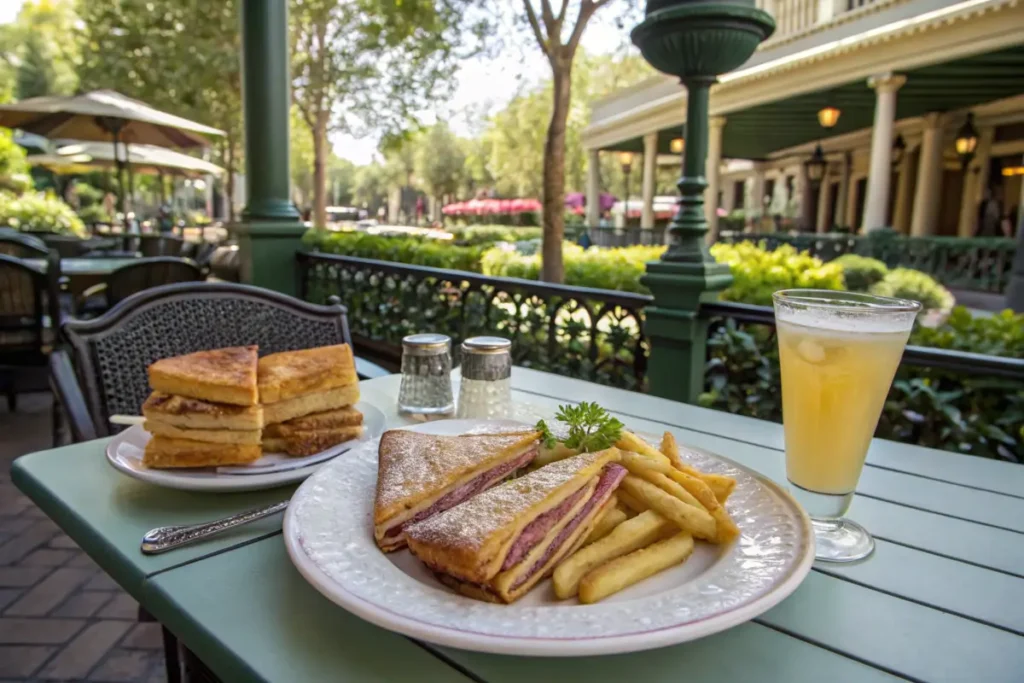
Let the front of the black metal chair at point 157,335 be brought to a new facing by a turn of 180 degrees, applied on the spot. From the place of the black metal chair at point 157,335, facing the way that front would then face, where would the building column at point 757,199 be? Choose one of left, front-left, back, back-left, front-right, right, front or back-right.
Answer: right

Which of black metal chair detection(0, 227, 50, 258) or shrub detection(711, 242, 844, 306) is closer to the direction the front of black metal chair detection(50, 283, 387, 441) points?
the shrub

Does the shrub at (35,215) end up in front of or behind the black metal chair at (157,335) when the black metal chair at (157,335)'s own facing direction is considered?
behind

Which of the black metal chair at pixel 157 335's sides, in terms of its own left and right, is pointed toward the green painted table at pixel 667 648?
front

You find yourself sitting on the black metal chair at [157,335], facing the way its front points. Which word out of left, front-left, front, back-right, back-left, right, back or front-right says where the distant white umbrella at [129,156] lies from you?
back-left

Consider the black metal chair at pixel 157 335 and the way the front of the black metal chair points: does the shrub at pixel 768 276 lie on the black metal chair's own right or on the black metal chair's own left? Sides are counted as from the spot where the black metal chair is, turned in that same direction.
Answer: on the black metal chair's own left

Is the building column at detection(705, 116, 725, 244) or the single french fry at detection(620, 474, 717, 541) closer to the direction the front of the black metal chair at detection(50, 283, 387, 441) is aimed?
the single french fry

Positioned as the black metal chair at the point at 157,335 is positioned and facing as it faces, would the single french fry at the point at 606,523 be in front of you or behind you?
in front

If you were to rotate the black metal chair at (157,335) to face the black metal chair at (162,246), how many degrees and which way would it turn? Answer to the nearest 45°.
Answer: approximately 135° to its left

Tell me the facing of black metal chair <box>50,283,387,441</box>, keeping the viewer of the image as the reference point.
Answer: facing the viewer and to the right of the viewer

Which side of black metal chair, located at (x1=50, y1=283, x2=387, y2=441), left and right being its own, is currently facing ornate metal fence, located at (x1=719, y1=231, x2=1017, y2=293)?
left

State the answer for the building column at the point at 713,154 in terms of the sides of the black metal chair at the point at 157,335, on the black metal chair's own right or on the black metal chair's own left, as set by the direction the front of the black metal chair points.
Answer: on the black metal chair's own left
